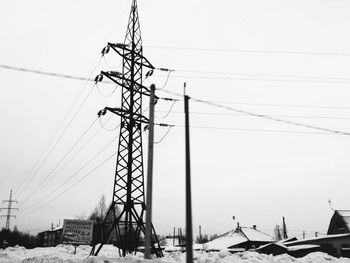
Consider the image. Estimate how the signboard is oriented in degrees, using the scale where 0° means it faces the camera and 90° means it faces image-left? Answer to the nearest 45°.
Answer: approximately 0°

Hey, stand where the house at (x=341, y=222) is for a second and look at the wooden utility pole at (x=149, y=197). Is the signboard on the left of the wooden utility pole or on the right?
right

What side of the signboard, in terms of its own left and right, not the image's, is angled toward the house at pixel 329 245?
left

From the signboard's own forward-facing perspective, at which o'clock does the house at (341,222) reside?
The house is roughly at 9 o'clock from the signboard.

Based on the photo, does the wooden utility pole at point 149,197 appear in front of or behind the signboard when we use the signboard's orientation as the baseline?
in front

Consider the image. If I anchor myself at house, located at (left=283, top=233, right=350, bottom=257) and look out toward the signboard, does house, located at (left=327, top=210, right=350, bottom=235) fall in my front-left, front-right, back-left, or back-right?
back-right

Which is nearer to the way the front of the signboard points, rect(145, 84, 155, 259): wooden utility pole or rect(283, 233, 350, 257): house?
the wooden utility pole
